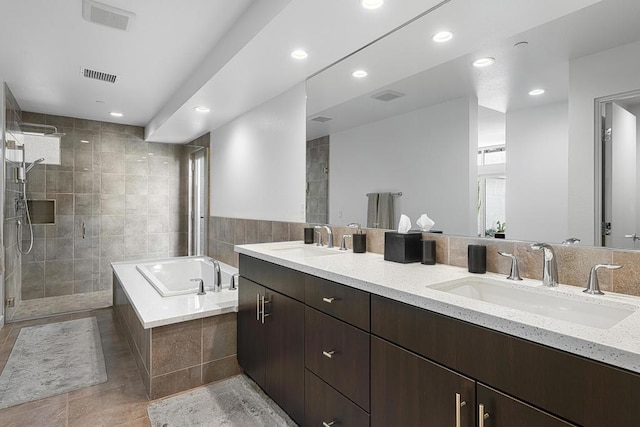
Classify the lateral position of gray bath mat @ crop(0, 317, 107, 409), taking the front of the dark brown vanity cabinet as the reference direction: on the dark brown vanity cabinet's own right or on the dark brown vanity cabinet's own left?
on the dark brown vanity cabinet's own right

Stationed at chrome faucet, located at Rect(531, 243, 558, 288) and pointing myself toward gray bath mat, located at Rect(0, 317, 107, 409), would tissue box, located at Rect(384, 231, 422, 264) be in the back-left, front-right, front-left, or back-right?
front-right

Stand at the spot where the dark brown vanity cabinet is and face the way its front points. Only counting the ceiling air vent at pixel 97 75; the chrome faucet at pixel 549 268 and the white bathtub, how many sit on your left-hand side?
1

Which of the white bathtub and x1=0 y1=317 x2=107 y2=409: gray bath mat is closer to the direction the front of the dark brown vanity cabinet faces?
the gray bath mat

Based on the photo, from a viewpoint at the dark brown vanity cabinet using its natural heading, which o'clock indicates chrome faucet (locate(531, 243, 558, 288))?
The chrome faucet is roughly at 9 o'clock from the dark brown vanity cabinet.

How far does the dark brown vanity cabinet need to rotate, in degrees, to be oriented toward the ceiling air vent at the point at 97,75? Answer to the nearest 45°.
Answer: approximately 90° to its right

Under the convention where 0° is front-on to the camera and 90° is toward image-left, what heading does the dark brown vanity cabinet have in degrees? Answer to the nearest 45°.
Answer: approximately 45°
